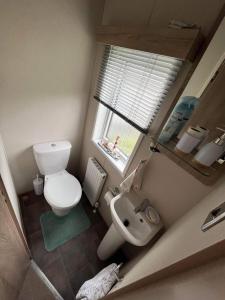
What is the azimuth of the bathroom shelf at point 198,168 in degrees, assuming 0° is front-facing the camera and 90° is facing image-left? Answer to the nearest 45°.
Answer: approximately 45°

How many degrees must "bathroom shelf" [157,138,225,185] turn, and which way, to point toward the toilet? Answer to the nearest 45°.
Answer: approximately 45° to its right

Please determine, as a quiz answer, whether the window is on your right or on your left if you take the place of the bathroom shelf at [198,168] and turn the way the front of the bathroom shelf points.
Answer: on your right
